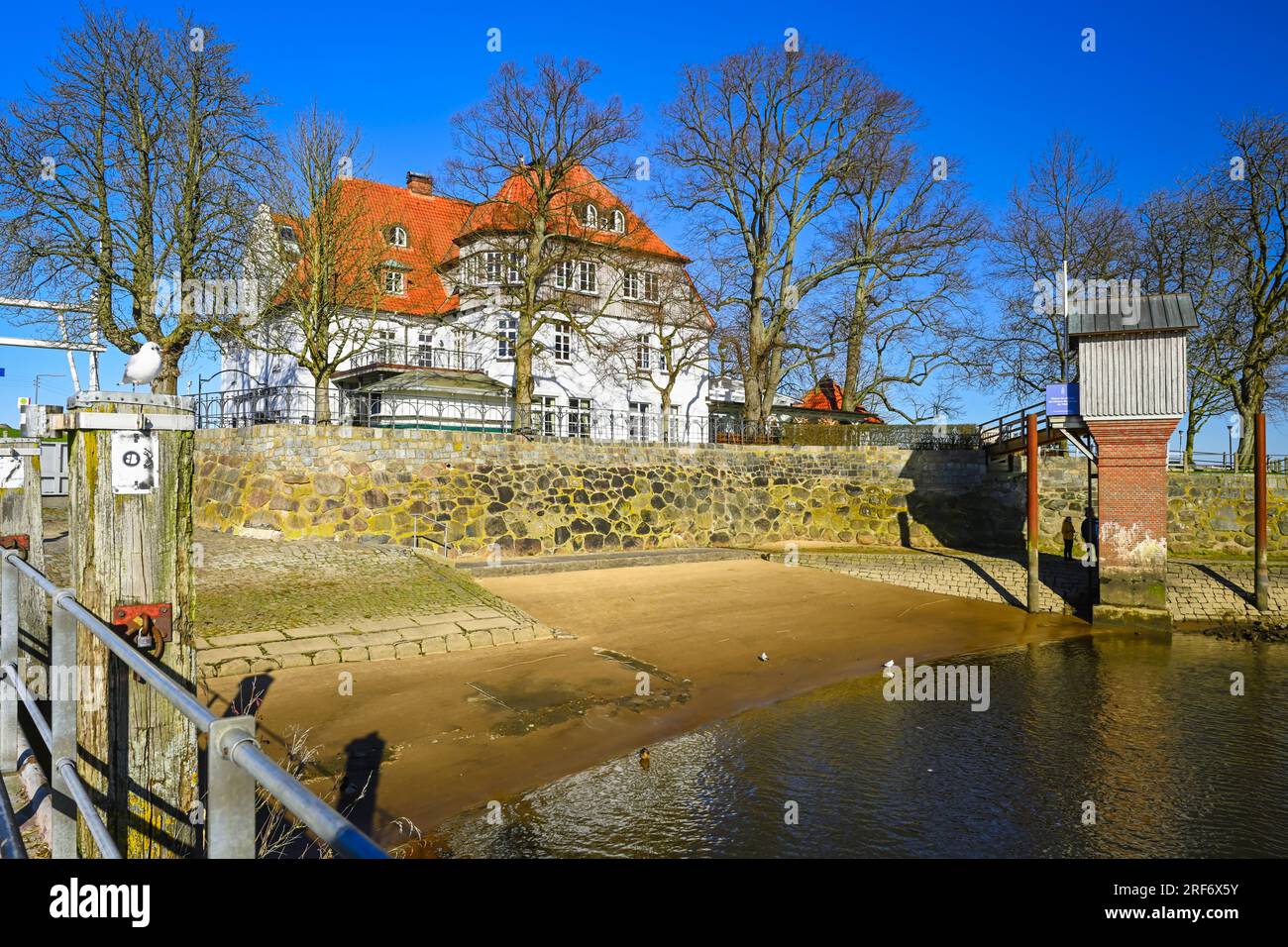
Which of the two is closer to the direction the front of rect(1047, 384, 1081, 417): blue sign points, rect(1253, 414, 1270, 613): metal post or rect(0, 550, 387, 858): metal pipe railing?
the metal pipe railing

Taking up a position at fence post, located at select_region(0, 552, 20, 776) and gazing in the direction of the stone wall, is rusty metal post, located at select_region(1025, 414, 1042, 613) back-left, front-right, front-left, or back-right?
front-right

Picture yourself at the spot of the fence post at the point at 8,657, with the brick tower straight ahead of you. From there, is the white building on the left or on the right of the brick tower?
left

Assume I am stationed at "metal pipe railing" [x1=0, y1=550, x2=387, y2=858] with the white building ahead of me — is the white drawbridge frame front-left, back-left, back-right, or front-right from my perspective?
front-left

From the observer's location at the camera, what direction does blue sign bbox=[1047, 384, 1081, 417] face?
facing the viewer

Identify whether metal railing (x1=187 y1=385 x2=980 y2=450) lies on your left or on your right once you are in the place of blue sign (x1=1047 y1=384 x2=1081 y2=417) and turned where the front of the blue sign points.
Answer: on your right

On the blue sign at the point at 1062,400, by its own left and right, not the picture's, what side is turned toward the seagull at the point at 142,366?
front

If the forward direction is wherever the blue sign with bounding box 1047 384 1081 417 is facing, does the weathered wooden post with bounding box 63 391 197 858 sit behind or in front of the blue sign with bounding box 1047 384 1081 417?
in front

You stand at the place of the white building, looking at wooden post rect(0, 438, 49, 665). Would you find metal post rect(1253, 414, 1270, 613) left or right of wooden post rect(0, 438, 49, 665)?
left

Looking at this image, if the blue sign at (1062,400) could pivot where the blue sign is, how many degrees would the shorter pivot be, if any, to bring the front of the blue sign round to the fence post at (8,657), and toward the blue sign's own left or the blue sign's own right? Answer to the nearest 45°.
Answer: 0° — it already faces it
